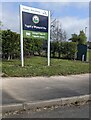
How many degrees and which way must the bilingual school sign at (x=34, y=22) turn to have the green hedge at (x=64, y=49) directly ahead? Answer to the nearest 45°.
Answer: approximately 135° to its left

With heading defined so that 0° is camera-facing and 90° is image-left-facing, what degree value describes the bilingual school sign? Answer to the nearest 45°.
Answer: approximately 315°

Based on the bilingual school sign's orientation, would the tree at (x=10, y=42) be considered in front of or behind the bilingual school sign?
behind
